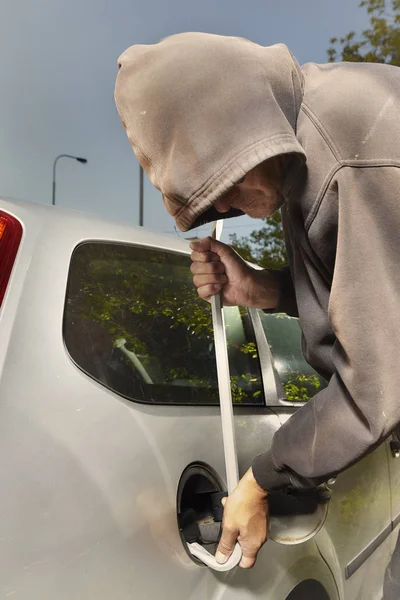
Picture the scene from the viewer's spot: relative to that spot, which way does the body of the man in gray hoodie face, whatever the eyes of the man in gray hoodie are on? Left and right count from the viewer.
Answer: facing to the left of the viewer

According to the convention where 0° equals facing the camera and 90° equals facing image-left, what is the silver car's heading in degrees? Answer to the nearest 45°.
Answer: approximately 225°
